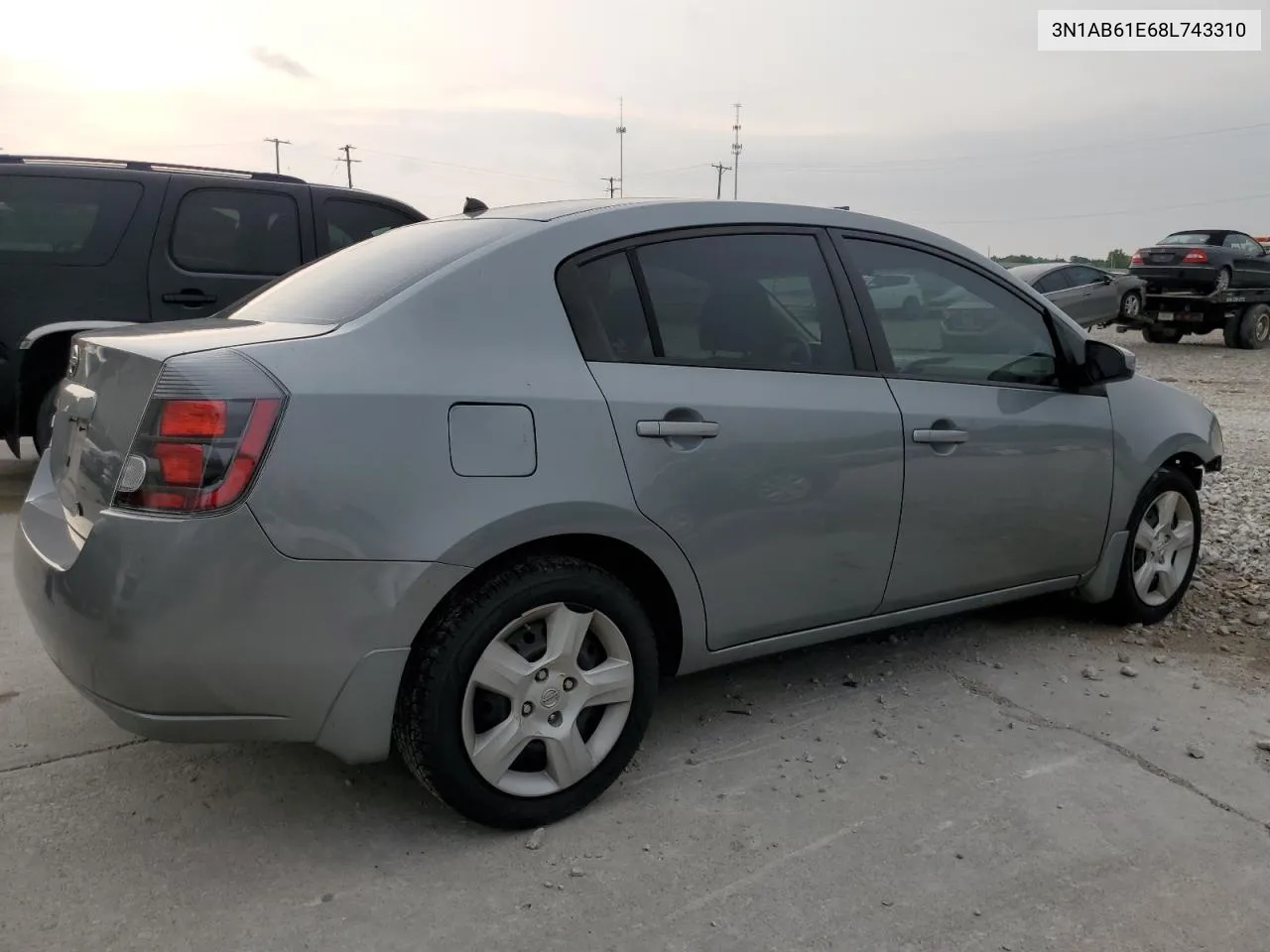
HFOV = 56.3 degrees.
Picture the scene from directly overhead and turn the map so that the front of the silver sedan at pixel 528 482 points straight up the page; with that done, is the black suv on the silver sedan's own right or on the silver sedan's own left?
on the silver sedan's own left

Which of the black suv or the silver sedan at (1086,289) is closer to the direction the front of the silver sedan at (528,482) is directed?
the silver sedan

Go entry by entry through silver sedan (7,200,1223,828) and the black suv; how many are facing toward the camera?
0

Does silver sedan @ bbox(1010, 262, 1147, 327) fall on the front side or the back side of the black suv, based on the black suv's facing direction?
on the front side

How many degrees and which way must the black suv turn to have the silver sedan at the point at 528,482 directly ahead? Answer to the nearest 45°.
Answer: approximately 90° to its right

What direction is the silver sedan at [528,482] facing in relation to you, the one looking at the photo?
facing away from the viewer and to the right of the viewer

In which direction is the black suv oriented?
to the viewer's right
